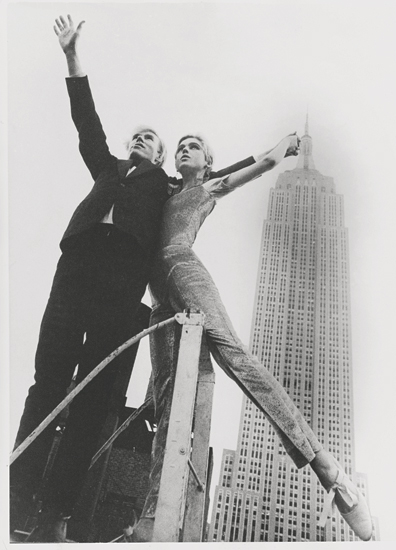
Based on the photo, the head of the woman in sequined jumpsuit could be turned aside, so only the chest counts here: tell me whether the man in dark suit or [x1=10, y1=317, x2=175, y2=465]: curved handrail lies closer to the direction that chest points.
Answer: the curved handrail

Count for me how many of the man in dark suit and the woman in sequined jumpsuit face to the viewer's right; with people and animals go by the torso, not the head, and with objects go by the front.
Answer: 0

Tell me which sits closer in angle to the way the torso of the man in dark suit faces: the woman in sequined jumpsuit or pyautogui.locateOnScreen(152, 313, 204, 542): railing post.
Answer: the railing post

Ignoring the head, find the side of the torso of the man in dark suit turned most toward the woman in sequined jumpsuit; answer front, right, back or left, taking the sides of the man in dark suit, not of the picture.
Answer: left

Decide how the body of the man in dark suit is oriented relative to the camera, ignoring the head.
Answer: toward the camera

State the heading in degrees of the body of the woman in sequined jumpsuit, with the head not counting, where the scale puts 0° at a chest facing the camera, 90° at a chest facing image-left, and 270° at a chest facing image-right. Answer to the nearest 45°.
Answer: approximately 45°
